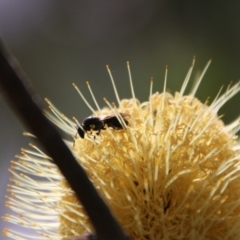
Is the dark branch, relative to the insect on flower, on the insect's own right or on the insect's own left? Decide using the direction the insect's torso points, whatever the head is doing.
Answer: on the insect's own left

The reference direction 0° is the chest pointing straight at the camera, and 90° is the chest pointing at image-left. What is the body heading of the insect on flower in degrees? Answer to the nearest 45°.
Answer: approximately 90°
